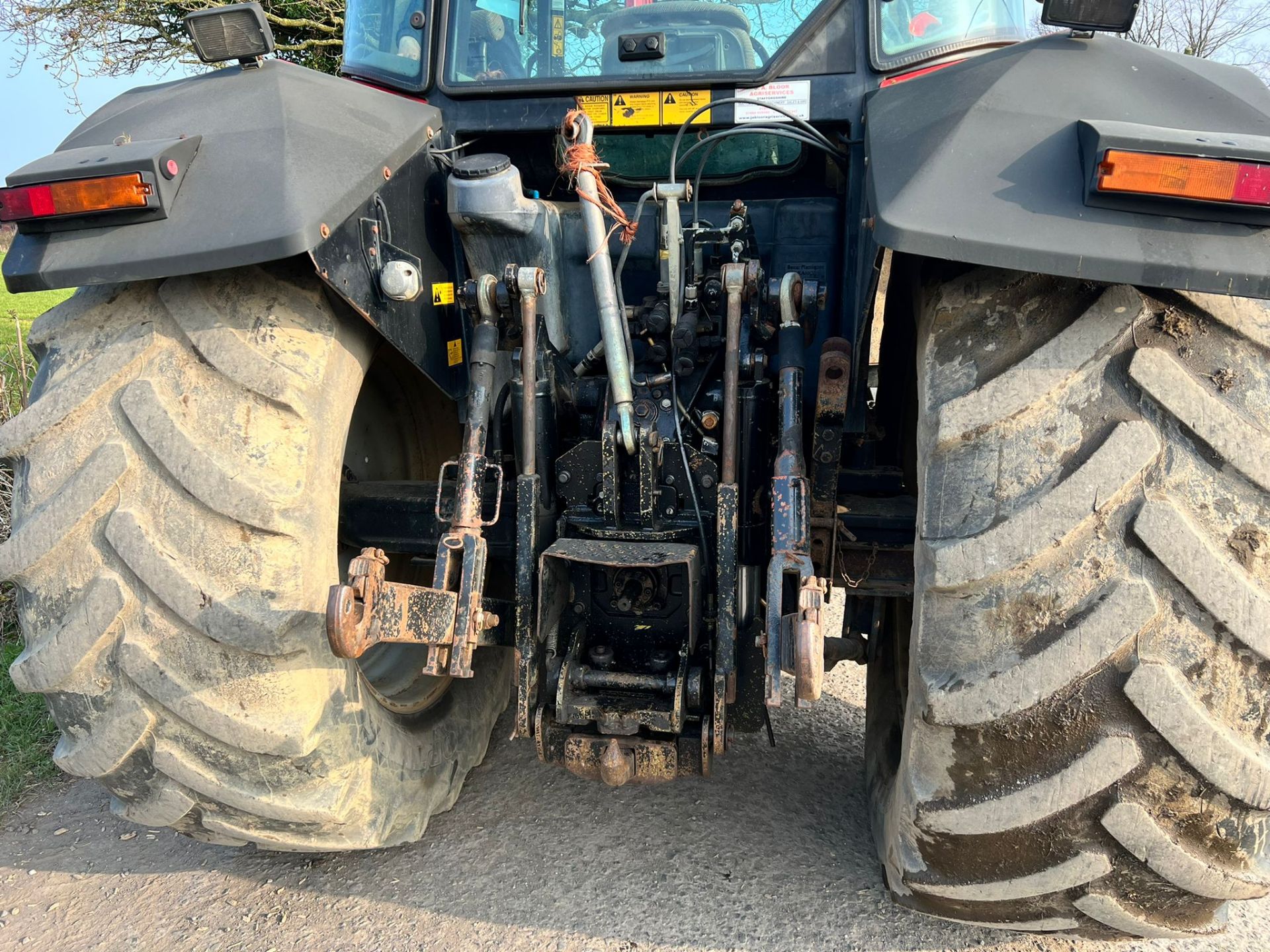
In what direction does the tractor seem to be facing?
away from the camera
